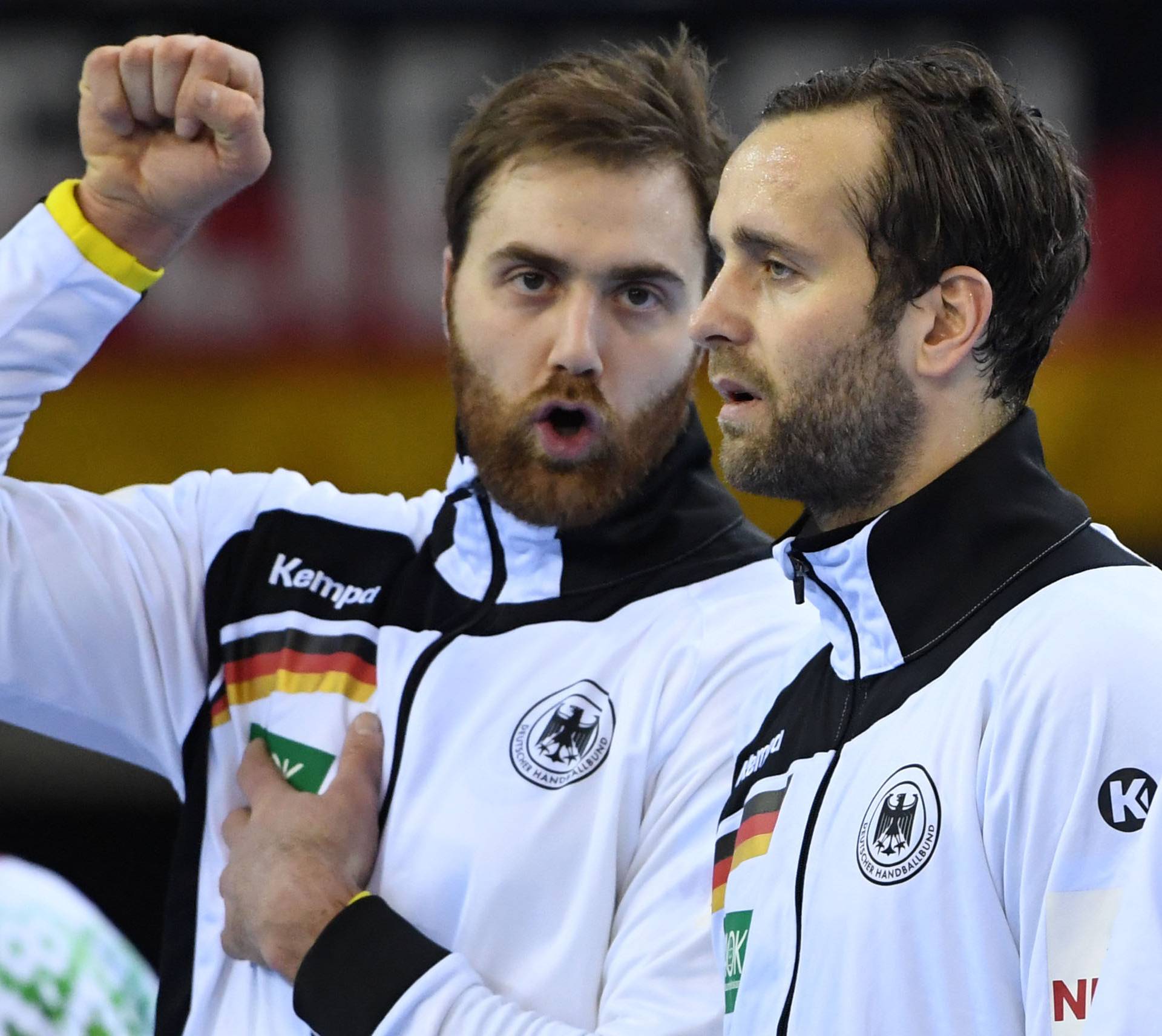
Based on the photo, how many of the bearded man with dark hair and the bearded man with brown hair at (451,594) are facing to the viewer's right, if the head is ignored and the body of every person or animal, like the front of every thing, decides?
0

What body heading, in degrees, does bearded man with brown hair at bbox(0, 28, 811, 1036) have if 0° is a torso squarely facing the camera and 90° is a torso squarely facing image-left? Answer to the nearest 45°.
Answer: approximately 0°

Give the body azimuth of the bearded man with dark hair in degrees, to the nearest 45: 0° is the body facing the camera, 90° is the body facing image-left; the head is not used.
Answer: approximately 45°

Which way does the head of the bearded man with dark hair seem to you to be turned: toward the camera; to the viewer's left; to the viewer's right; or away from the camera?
to the viewer's left

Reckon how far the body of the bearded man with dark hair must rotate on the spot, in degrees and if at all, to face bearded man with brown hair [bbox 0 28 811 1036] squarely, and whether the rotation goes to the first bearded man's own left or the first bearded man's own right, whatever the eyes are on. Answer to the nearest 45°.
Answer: approximately 90° to the first bearded man's own right

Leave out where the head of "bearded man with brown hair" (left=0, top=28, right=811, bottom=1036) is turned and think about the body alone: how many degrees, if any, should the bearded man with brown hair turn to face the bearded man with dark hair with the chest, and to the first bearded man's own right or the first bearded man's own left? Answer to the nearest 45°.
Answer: approximately 45° to the first bearded man's own left
